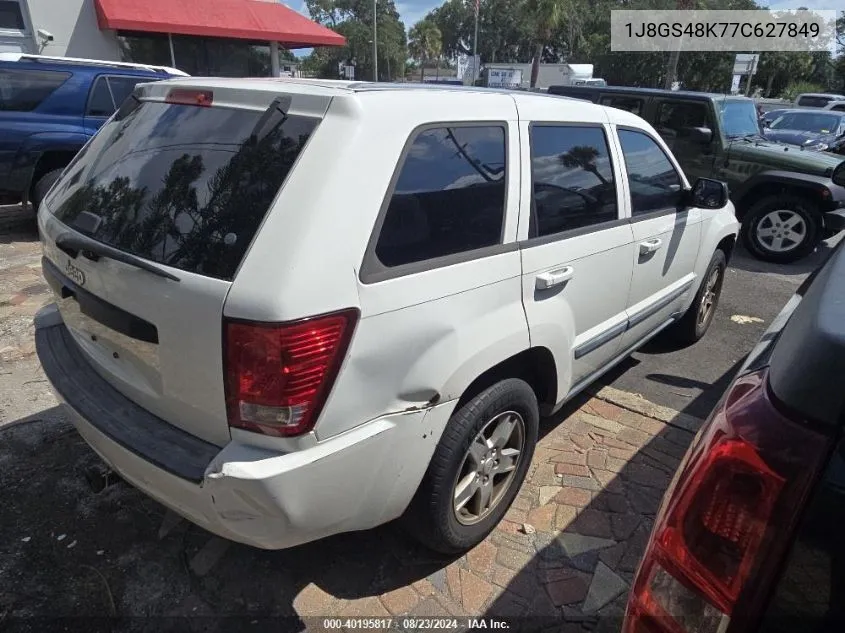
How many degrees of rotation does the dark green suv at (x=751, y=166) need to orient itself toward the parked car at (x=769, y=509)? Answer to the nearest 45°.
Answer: approximately 45° to its right

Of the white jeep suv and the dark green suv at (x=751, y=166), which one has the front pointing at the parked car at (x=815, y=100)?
the white jeep suv

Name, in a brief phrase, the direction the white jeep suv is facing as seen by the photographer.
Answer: facing away from the viewer and to the right of the viewer

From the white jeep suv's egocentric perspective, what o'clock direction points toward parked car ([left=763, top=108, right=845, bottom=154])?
The parked car is roughly at 12 o'clock from the white jeep suv.
